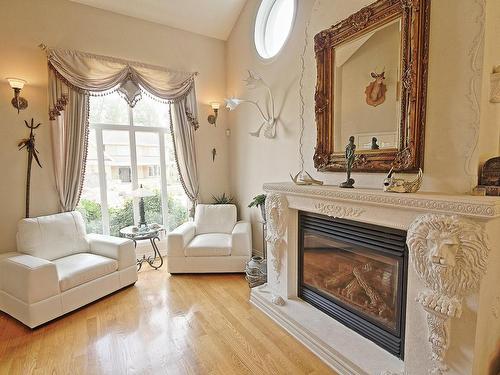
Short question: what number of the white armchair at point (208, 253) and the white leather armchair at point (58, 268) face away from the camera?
0

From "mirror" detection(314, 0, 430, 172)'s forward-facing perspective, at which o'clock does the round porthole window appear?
The round porthole window is roughly at 3 o'clock from the mirror.

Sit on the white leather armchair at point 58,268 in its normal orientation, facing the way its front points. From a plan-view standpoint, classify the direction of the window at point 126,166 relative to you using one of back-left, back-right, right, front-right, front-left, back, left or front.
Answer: left

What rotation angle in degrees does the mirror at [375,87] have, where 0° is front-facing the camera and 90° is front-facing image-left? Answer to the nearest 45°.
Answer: approximately 45°

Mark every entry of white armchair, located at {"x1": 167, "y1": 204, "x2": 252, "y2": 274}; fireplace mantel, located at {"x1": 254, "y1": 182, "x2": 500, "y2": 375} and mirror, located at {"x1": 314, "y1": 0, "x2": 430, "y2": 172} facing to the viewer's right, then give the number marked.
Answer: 0

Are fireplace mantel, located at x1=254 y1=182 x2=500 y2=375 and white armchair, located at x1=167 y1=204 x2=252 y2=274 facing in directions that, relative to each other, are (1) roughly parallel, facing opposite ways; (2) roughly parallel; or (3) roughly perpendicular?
roughly perpendicular

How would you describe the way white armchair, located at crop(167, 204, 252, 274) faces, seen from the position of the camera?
facing the viewer

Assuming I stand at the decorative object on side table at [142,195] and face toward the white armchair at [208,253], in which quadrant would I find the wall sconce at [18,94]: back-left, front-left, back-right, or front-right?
back-right

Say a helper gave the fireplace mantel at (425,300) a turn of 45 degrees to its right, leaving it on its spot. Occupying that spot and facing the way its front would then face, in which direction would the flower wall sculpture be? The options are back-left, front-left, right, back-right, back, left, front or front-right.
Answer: front-right

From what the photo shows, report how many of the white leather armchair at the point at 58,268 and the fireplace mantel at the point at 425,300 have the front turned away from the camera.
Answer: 0

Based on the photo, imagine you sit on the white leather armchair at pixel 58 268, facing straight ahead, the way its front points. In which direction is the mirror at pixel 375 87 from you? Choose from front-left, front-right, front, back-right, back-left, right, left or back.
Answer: front

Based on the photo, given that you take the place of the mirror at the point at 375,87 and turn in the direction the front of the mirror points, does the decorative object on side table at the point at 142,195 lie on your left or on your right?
on your right

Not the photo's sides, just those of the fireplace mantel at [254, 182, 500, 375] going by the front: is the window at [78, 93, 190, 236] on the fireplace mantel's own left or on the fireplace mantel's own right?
on the fireplace mantel's own right

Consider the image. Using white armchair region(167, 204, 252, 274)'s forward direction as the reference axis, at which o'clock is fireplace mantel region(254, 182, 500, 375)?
The fireplace mantel is roughly at 11 o'clock from the white armchair.

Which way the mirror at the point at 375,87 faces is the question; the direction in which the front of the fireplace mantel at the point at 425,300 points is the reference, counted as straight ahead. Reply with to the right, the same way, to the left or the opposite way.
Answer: the same way

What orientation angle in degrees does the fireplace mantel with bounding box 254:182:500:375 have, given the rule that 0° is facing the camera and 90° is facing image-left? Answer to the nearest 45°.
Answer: approximately 45°

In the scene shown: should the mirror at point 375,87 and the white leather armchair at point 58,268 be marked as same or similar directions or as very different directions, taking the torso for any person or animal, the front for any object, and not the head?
very different directions

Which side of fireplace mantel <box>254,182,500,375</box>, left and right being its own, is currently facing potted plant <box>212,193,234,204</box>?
right

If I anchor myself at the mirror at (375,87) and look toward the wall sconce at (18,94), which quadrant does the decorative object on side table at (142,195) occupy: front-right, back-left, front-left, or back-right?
front-right

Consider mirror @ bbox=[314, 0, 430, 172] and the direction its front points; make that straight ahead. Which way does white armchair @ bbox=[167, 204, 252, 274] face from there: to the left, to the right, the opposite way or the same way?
to the left
